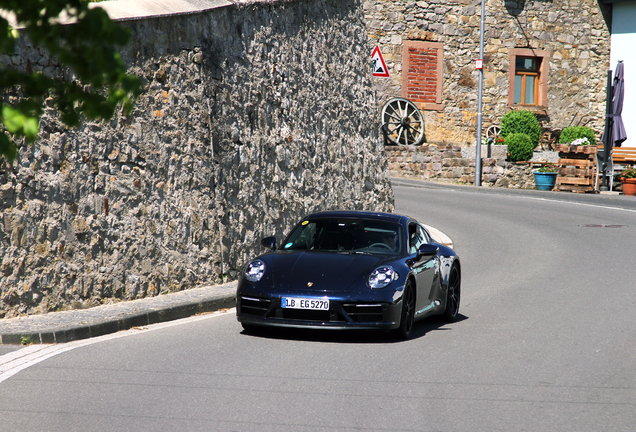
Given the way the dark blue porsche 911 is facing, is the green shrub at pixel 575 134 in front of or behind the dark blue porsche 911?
behind

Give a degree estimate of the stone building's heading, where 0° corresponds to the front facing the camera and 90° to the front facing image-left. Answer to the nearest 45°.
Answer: approximately 0°

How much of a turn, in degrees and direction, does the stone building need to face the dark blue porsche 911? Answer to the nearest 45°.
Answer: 0° — it already faces it

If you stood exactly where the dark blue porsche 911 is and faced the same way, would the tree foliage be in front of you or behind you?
in front

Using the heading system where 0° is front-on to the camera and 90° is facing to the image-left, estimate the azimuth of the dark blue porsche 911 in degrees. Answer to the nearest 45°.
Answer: approximately 45°

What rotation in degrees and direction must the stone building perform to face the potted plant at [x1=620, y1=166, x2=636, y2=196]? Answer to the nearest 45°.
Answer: approximately 45° to its left

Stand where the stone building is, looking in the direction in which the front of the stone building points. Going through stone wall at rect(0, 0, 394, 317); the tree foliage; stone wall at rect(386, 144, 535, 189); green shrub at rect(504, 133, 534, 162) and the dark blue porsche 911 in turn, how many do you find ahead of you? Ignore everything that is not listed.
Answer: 5

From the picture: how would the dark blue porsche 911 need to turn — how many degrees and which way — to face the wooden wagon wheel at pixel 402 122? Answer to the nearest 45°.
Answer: approximately 135° to its right

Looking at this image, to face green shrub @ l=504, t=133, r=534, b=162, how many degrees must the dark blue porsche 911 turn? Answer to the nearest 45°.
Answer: approximately 135° to its right

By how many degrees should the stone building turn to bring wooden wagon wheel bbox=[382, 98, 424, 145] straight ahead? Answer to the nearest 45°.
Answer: approximately 45° to its right

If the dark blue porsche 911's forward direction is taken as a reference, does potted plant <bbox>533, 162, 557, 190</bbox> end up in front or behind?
behind

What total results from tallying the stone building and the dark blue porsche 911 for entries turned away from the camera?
0
